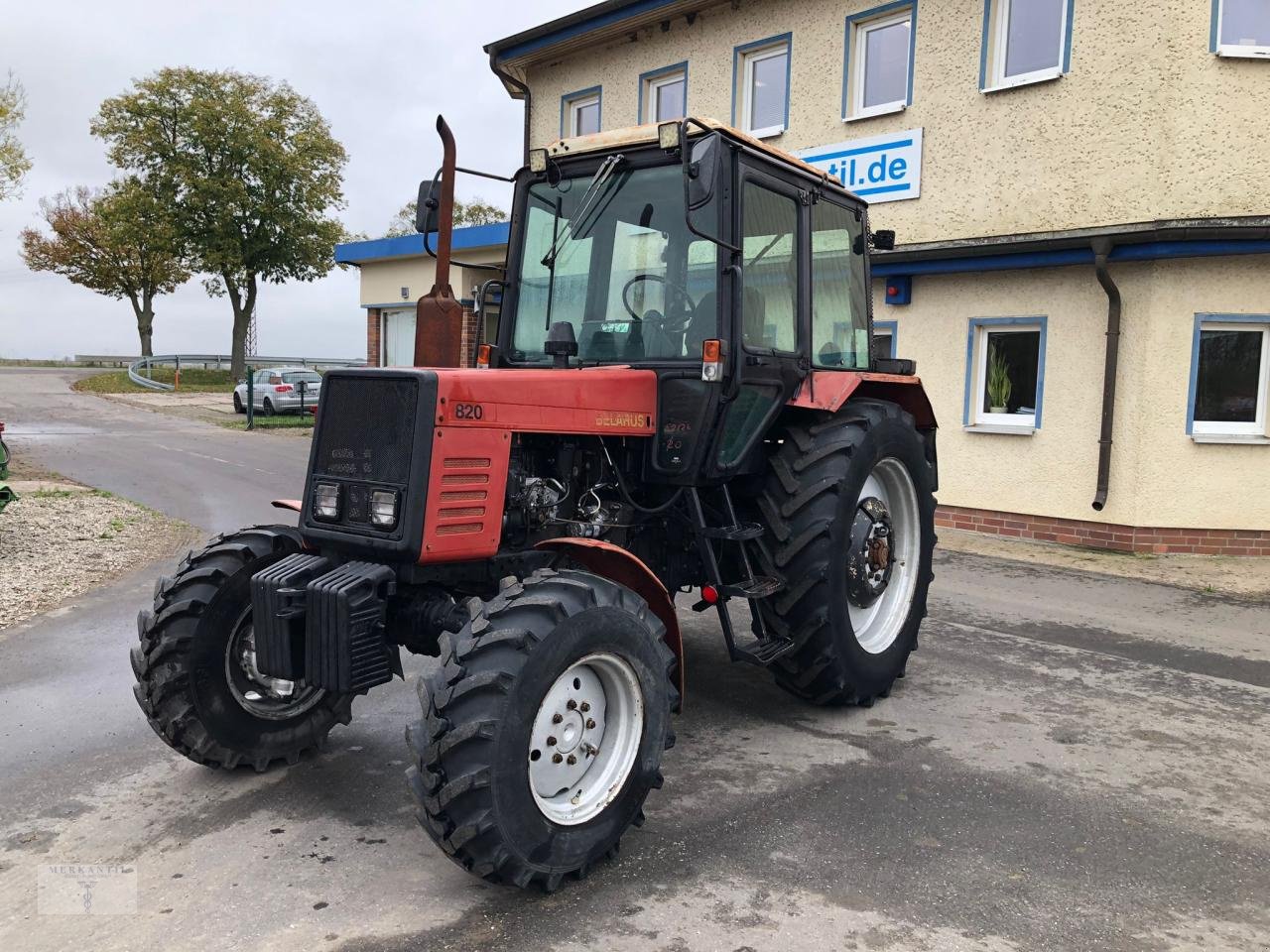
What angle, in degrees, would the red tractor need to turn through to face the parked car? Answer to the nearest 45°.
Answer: approximately 135° to its right

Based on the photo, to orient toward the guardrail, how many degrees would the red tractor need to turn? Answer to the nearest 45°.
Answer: approximately 135° to its right

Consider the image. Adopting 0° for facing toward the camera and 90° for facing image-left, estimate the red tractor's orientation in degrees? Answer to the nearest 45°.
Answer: approximately 45°

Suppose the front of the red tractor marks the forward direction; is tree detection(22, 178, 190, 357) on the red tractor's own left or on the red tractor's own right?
on the red tractor's own right

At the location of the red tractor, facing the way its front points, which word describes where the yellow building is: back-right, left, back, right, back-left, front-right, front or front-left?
back

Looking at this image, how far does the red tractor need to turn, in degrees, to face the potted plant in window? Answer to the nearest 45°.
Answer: approximately 180°

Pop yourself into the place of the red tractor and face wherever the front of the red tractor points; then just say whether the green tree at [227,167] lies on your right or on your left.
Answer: on your right
